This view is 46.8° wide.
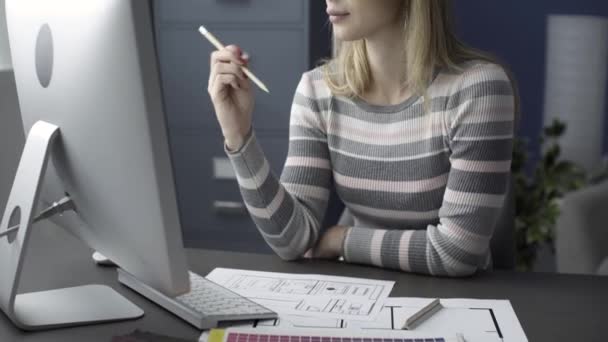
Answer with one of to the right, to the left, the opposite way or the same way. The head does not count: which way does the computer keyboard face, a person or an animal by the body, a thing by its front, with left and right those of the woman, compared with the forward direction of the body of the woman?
the opposite way

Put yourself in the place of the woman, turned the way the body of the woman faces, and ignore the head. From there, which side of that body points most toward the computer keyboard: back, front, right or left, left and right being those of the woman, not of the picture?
front

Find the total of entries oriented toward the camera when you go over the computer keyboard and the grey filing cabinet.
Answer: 1

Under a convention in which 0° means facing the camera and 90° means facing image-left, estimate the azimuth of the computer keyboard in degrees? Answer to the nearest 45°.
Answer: approximately 225°

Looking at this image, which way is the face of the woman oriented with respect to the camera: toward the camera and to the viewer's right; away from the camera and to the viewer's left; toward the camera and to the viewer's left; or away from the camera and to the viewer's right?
toward the camera and to the viewer's left

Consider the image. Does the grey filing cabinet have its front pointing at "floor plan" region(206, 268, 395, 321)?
yes

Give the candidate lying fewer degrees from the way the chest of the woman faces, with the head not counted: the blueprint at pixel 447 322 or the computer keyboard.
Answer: the computer keyboard

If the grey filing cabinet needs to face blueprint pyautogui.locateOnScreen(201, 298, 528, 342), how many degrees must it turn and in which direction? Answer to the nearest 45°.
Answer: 0° — it already faces it

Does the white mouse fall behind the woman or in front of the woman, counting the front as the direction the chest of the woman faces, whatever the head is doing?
in front

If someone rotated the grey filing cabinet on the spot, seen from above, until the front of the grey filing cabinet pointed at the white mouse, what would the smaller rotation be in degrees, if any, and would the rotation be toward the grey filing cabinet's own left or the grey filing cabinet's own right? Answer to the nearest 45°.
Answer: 0° — it already faces it
